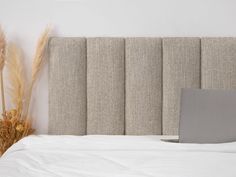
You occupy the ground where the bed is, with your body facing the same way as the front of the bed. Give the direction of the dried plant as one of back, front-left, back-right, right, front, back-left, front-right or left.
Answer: right

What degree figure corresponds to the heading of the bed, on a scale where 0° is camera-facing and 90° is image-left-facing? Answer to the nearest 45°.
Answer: approximately 0°
